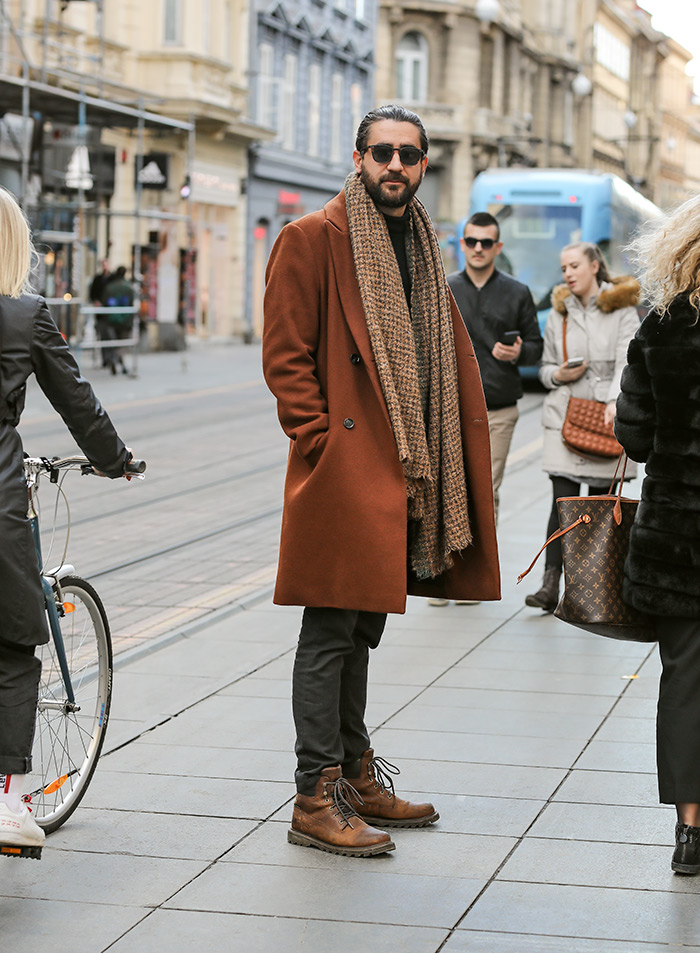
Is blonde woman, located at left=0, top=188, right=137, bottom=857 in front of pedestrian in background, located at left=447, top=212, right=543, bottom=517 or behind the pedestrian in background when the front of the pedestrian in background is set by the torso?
in front

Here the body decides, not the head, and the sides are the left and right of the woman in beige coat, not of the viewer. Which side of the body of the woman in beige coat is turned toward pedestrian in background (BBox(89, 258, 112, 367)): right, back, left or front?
right

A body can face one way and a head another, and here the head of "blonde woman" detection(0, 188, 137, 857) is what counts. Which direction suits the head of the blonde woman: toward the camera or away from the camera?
away from the camera

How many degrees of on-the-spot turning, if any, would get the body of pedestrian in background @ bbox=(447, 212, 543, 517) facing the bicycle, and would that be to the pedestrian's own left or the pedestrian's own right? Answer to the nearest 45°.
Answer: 0° — they already face it

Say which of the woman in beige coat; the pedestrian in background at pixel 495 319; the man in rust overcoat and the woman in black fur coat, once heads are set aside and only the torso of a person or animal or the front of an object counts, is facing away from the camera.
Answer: the woman in black fur coat

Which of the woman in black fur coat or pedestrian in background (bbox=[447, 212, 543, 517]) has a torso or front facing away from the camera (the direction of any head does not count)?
the woman in black fur coat

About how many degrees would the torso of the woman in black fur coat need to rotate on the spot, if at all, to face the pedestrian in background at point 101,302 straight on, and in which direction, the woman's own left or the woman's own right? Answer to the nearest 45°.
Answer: approximately 45° to the woman's own left

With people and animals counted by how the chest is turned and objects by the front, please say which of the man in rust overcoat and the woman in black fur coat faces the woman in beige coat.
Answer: the woman in black fur coat

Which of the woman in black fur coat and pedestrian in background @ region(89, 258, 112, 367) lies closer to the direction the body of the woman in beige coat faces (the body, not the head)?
the woman in black fur coat

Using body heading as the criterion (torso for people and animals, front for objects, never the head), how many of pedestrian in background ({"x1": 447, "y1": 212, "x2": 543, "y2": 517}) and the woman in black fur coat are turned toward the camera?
1

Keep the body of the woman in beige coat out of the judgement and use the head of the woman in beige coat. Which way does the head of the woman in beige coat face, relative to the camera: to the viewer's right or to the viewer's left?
to the viewer's left

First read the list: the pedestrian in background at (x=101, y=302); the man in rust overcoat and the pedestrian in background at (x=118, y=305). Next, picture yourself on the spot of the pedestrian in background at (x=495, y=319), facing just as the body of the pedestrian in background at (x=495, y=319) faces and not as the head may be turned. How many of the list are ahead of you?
1

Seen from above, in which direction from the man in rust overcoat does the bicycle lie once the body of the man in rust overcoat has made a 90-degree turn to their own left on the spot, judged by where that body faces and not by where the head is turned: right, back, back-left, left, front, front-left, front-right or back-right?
back-left

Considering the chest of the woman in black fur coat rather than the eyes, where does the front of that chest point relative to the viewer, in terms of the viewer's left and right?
facing away from the viewer

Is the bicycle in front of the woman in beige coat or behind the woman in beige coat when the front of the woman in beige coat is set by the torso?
in front

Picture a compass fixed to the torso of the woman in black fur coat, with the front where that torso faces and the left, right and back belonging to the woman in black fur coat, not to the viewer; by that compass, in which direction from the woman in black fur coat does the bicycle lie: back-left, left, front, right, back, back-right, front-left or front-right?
left
